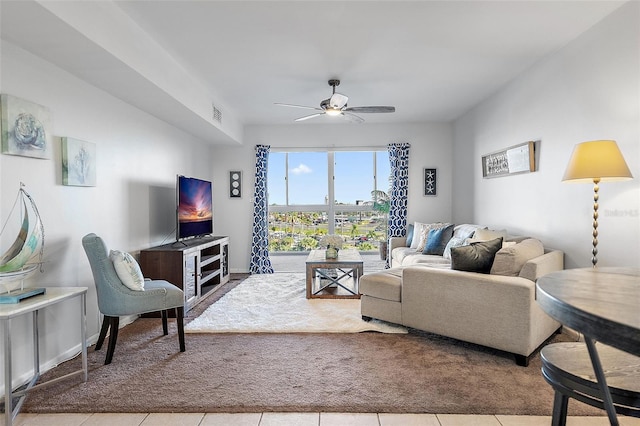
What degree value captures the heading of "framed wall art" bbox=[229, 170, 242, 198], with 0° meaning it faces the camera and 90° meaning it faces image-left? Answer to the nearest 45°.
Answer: approximately 0°

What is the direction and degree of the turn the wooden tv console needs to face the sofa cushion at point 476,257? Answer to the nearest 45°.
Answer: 0° — it already faces it

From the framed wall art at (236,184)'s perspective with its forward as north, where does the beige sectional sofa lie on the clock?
The beige sectional sofa is roughly at 11 o'clock from the framed wall art.

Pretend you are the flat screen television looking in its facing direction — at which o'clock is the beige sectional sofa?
The beige sectional sofa is roughly at 12 o'clock from the flat screen television.

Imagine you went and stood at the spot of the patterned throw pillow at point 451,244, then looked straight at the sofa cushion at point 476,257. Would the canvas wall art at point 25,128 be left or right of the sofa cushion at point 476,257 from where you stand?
right

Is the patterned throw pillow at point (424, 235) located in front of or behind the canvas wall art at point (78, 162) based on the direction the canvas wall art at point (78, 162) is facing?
in front

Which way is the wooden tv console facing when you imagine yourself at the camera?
facing the viewer and to the right of the viewer

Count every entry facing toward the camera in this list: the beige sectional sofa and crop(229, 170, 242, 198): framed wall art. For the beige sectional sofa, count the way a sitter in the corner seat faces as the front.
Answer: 1

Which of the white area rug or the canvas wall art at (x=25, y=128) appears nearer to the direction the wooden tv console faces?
the white area rug

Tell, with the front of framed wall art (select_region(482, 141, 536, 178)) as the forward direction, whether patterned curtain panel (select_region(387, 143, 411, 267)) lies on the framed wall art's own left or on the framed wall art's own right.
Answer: on the framed wall art's own right

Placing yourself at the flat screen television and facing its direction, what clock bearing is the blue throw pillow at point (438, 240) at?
The blue throw pillow is roughly at 11 o'clock from the flat screen television.

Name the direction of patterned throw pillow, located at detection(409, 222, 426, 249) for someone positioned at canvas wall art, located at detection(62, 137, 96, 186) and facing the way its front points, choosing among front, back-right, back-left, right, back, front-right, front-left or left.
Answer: front-left
